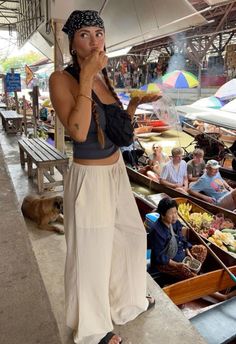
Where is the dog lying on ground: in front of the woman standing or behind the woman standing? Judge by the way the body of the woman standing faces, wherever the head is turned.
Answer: behind

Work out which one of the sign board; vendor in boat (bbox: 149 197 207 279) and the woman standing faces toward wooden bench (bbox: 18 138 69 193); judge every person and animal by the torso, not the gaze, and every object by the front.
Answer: the sign board

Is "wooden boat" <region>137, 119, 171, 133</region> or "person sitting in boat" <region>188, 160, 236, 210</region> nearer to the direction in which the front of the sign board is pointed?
the person sitting in boat

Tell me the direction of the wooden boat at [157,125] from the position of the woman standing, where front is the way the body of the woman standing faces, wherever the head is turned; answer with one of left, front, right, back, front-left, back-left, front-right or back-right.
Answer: back-left

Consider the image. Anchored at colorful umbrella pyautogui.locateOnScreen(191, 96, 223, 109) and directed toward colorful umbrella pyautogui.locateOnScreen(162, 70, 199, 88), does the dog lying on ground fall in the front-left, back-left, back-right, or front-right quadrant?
back-left

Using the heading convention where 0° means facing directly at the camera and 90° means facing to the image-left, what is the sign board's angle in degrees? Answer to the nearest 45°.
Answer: approximately 0°

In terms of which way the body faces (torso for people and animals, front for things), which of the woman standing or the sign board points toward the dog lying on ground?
the sign board

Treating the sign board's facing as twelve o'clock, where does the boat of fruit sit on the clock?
The boat of fruit is roughly at 11 o'clock from the sign board.

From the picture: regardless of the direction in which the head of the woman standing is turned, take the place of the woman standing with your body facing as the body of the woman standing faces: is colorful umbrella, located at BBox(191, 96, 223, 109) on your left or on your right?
on your left
